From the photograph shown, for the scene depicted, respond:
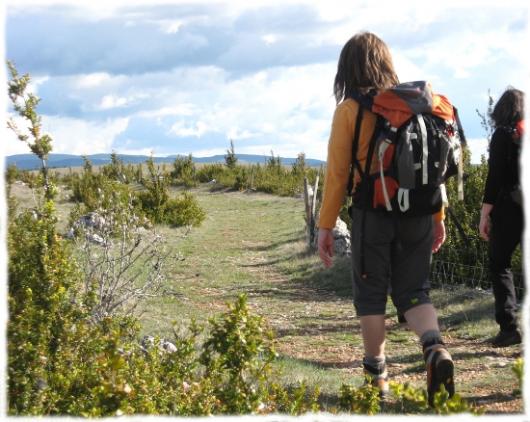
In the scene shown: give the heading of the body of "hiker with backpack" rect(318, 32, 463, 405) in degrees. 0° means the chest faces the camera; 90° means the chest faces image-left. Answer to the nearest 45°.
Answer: approximately 135°

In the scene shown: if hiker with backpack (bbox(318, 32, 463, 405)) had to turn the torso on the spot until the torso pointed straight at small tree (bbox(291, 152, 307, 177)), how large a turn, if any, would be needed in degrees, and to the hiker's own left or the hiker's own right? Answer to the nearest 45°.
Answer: approximately 45° to the hiker's own right

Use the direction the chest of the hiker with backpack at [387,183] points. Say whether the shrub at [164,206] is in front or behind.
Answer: in front

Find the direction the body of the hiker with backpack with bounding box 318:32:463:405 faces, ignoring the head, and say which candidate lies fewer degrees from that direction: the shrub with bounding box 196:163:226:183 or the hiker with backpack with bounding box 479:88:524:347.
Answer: the shrub

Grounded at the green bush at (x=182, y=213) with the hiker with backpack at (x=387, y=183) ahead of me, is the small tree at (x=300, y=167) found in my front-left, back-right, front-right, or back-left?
back-left

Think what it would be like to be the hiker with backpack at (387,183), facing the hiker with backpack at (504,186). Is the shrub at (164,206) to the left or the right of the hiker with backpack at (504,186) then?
left

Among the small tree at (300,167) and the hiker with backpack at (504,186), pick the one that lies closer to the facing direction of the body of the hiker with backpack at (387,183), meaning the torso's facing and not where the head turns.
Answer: the small tree

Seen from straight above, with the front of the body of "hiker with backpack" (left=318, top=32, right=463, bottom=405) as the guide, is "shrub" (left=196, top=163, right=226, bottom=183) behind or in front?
in front
